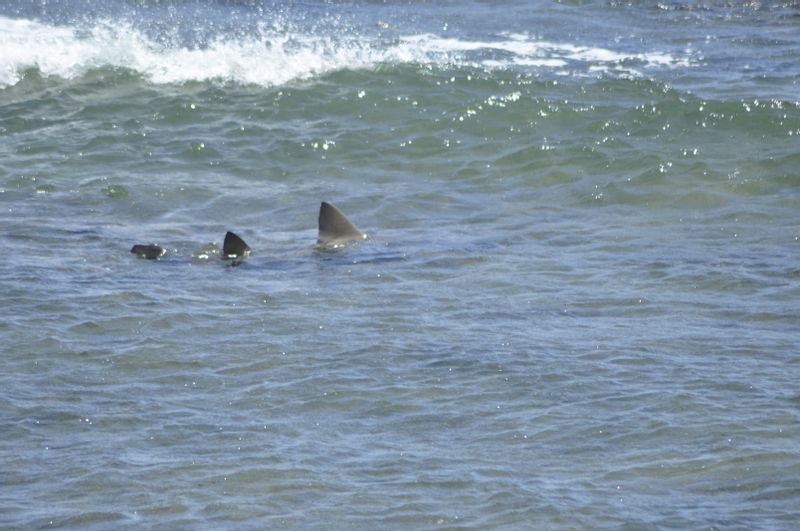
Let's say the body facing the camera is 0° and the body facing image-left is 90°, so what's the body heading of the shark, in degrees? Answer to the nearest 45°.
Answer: approximately 270°
